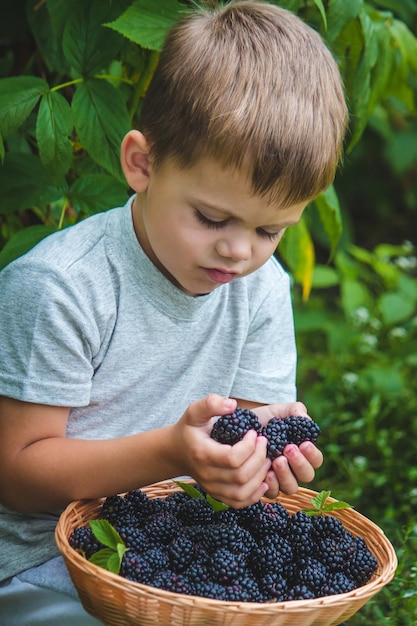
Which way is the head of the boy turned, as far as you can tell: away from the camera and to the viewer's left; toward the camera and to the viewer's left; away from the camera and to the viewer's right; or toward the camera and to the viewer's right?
toward the camera and to the viewer's right

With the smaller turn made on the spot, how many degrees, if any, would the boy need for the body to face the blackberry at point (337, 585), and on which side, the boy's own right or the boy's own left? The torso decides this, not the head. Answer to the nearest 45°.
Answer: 0° — they already face it

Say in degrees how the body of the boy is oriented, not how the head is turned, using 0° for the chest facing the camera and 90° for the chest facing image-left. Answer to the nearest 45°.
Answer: approximately 315°

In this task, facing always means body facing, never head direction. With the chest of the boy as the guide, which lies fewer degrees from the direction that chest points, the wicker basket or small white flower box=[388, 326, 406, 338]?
the wicker basket

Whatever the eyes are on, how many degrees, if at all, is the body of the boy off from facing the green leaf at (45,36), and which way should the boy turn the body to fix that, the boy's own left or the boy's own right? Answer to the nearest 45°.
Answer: approximately 180°
